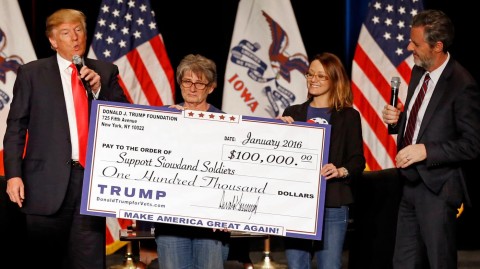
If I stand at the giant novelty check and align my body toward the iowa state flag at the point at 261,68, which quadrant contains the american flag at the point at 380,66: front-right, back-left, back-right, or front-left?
front-right

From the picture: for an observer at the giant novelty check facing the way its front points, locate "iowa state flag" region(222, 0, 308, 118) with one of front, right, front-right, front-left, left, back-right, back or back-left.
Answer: back

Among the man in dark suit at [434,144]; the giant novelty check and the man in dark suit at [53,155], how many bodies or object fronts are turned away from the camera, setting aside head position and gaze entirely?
0

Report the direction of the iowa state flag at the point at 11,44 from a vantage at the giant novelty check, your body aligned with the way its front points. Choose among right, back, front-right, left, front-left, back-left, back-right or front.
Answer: back-right

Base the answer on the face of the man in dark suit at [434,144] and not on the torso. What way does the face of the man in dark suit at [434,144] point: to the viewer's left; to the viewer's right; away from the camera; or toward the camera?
to the viewer's left

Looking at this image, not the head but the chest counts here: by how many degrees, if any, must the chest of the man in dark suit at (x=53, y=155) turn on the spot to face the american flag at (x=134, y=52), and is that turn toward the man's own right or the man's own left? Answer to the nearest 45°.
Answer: approximately 135° to the man's own left

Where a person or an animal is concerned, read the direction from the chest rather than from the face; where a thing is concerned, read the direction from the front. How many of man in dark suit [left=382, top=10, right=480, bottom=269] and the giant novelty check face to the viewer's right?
0

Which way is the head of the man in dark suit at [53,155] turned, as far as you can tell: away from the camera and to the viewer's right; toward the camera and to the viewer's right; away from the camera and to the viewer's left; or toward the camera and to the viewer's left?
toward the camera and to the viewer's right

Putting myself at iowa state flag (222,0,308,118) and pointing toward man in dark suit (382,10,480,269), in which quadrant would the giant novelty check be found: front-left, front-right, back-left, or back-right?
front-right

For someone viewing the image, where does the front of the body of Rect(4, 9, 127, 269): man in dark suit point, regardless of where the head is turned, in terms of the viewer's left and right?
facing the viewer and to the right of the viewer

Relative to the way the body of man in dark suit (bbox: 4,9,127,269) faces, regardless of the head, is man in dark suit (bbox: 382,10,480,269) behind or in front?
in front

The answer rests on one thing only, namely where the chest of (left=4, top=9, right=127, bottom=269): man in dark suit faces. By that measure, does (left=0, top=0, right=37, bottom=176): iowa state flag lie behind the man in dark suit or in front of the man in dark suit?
behind

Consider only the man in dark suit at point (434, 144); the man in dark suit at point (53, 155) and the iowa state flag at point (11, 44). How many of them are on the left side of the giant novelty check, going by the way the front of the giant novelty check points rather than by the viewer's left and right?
1

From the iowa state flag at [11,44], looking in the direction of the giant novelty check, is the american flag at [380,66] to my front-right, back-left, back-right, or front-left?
front-left

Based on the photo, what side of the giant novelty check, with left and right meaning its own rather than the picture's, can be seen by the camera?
front

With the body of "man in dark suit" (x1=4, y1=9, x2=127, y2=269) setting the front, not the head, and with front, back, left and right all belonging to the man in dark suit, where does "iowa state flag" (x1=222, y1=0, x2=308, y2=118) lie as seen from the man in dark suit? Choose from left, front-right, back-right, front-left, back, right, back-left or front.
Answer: left

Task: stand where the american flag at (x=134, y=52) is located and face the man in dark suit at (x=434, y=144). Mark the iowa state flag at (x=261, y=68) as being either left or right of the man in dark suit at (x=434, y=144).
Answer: left
